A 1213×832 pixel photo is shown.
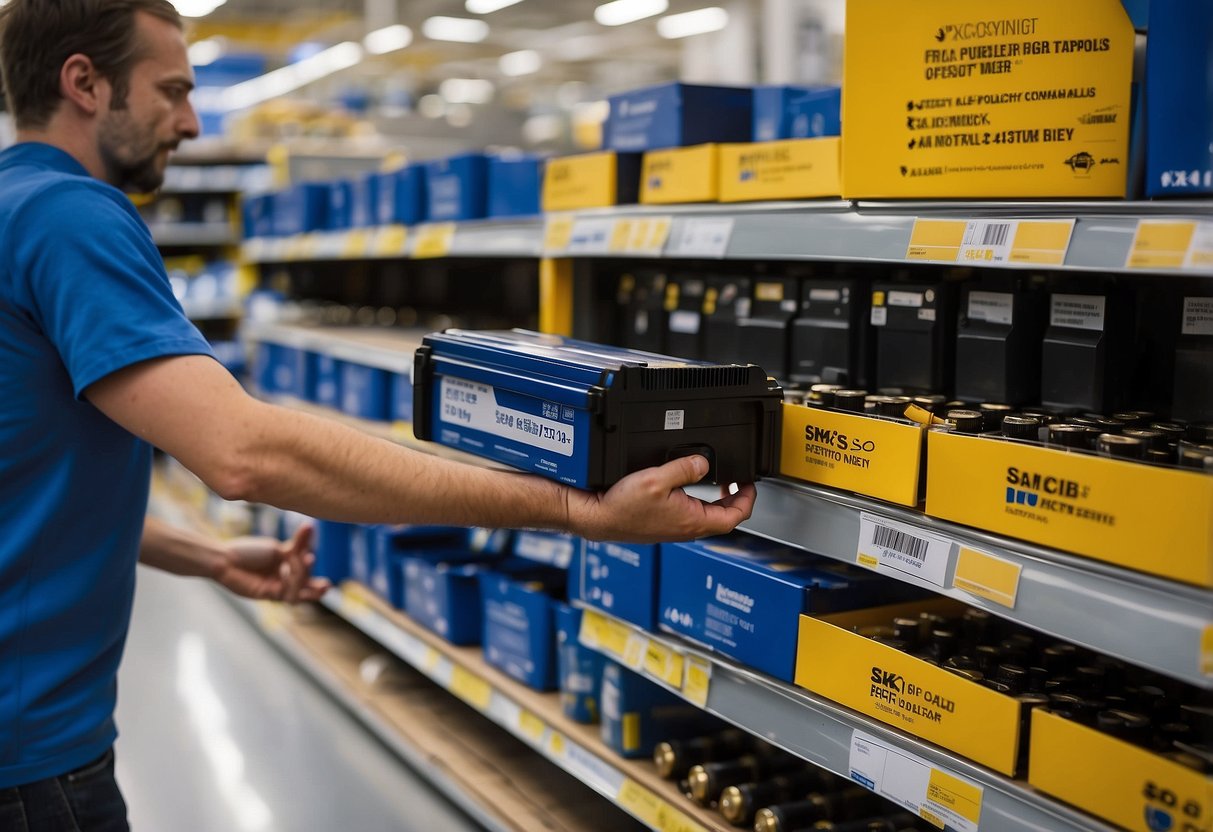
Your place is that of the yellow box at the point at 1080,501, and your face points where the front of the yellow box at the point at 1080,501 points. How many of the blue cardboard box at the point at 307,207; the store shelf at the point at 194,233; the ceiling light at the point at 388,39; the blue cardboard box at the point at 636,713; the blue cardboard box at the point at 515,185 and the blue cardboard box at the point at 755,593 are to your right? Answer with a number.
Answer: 6

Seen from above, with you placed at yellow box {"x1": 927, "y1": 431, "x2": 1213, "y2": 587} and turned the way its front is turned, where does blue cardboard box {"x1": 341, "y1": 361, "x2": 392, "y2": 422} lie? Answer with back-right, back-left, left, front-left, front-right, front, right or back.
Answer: right

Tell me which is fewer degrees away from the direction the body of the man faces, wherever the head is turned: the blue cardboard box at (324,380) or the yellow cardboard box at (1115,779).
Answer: the yellow cardboard box

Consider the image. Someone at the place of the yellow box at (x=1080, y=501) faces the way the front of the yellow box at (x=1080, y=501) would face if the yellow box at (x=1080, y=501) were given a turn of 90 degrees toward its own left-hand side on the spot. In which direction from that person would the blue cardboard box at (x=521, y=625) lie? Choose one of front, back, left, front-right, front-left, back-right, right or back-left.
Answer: back

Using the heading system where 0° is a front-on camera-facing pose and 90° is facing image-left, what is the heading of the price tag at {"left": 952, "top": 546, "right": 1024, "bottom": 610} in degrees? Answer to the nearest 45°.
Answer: approximately 45°

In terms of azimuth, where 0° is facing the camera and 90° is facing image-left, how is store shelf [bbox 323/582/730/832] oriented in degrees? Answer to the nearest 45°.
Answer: approximately 45°

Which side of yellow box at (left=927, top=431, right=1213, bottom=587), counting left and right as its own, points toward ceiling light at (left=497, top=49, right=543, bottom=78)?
right

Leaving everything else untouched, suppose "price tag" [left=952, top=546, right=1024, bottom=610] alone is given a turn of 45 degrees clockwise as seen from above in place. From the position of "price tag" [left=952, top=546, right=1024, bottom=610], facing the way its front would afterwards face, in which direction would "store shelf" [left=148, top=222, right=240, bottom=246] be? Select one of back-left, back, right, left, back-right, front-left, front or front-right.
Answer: front-right

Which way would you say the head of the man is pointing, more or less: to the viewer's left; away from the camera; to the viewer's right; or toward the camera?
to the viewer's right
